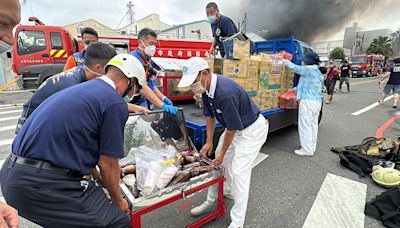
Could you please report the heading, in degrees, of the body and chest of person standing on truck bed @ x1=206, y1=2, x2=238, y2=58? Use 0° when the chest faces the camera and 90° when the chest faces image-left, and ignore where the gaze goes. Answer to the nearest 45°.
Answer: approximately 45°

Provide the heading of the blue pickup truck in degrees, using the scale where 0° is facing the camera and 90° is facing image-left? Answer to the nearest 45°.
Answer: approximately 225°

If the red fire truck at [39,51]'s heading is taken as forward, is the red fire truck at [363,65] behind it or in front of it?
behind

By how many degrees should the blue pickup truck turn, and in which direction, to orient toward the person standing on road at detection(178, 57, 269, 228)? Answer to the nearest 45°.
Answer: approximately 135° to its right

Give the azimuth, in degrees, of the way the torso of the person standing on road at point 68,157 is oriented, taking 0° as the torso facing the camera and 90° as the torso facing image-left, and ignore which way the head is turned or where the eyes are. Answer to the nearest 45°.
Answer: approximately 225°

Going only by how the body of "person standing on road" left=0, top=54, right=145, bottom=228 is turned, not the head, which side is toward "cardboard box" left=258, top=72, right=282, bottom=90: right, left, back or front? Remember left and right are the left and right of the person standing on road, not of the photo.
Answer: front

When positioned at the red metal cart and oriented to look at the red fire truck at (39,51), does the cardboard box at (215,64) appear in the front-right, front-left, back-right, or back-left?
front-right

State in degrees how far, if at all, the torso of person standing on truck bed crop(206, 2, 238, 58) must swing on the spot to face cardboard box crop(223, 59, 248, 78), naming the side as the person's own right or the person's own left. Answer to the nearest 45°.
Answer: approximately 45° to the person's own left

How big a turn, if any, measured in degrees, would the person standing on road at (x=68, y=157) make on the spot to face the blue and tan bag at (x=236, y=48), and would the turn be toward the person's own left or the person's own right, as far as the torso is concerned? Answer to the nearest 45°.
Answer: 0° — they already face it

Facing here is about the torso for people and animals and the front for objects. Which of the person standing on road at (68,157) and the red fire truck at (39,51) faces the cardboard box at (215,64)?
the person standing on road

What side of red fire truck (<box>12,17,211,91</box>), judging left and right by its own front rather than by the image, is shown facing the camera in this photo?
left
